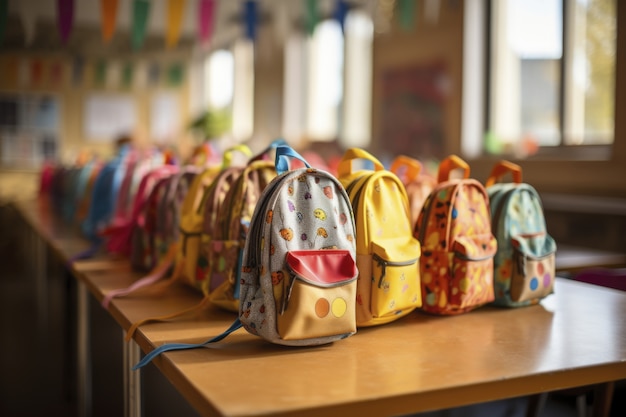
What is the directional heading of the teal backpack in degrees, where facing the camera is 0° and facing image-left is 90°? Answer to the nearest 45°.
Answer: approximately 315°

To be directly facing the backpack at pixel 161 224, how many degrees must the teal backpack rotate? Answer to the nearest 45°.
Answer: approximately 135° to its right

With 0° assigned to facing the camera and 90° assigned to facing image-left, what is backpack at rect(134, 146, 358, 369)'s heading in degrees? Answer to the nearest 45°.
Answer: approximately 315°

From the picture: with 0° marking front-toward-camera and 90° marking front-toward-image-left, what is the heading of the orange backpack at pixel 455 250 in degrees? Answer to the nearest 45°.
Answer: approximately 315°

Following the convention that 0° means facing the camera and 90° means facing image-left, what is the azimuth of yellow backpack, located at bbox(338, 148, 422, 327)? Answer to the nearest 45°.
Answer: approximately 315°
